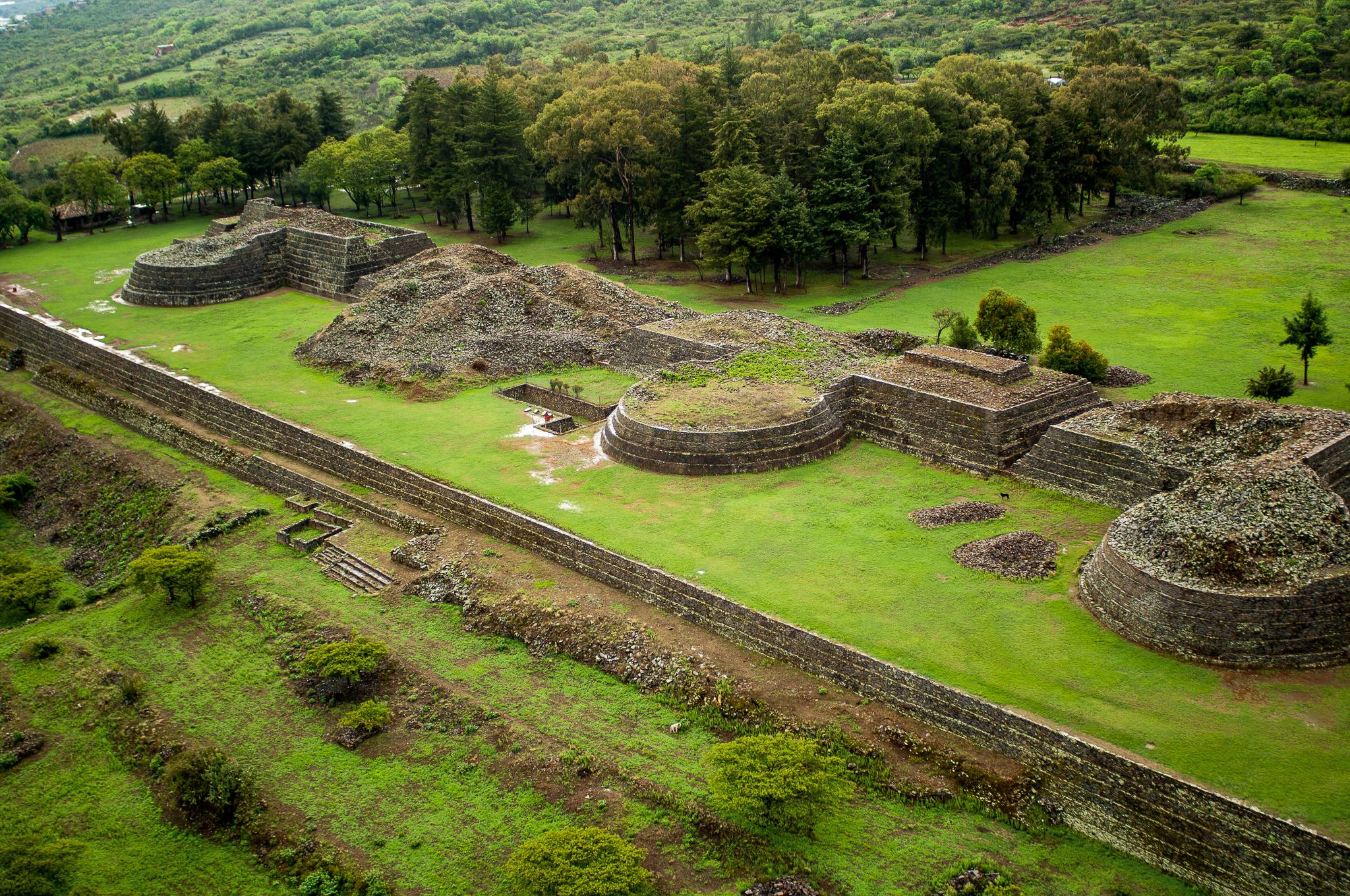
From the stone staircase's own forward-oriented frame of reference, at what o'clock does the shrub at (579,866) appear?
The shrub is roughly at 10 o'clock from the stone staircase.

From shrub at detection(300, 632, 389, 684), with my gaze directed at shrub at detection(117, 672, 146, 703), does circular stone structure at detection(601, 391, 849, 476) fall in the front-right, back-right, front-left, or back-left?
back-right

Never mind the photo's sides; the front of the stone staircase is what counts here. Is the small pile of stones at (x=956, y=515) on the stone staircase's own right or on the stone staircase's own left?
on the stone staircase's own left

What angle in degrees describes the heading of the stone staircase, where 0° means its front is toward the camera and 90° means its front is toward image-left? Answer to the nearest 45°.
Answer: approximately 45°

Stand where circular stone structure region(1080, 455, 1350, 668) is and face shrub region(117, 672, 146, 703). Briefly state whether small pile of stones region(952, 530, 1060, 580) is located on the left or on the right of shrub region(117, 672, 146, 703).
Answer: right

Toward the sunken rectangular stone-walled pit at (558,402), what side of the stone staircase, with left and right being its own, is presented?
back

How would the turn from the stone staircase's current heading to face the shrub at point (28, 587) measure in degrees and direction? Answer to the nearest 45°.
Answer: approximately 90° to its right

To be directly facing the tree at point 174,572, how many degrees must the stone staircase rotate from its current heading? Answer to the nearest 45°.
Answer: approximately 45° to its right

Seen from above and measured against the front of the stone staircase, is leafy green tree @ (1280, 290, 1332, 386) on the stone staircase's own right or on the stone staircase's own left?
on the stone staircase's own left

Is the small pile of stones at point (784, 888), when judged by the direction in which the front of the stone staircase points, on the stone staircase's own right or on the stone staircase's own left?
on the stone staircase's own left

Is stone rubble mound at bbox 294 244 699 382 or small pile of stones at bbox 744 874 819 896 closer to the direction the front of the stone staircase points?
the small pile of stones

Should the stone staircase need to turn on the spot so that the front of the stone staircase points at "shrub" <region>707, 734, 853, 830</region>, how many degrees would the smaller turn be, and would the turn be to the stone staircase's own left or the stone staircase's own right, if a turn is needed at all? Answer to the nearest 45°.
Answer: approximately 90° to the stone staircase's own left

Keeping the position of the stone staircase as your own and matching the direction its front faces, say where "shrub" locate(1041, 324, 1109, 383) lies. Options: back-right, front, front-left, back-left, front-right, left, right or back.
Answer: back-left
